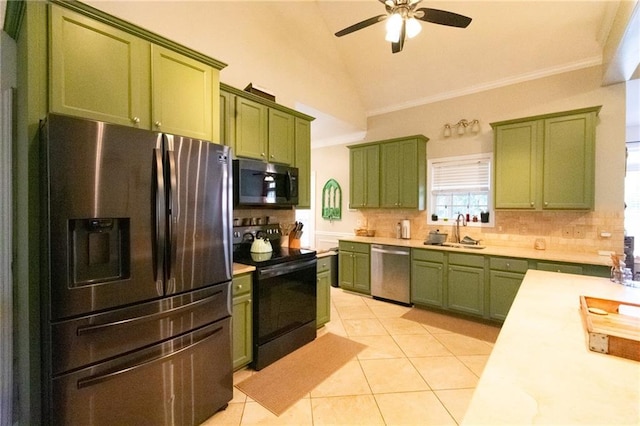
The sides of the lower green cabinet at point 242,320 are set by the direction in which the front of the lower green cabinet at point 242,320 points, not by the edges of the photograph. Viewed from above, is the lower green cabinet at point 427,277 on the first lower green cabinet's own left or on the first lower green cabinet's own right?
on the first lower green cabinet's own left

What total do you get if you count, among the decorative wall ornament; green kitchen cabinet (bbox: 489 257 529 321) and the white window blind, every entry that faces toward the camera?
3

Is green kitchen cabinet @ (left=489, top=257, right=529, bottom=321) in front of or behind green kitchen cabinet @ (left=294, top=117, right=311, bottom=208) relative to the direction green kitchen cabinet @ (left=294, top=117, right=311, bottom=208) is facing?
in front

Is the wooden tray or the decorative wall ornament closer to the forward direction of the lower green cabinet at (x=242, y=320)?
the wooden tray

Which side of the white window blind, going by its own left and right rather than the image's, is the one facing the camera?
front

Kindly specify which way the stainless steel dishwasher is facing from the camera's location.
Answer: facing the viewer and to the left of the viewer

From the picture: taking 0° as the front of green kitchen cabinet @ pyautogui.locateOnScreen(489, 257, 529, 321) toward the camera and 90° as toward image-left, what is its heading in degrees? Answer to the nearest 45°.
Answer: approximately 0°

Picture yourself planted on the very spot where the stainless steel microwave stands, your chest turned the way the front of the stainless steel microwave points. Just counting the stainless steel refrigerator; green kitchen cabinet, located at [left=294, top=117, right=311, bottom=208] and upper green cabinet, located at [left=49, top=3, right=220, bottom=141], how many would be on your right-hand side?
2

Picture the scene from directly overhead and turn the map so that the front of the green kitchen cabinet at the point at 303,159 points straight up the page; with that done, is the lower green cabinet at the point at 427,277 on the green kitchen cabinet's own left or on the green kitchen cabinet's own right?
on the green kitchen cabinet's own left

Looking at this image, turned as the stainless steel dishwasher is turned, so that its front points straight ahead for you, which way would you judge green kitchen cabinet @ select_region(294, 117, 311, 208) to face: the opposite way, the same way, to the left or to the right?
to the left

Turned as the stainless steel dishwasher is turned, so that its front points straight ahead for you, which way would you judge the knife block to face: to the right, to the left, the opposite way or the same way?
to the left

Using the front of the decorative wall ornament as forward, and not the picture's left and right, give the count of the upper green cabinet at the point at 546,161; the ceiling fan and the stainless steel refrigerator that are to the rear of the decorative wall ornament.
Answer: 0

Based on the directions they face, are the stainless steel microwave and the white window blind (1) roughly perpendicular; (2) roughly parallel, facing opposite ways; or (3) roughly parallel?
roughly perpendicular

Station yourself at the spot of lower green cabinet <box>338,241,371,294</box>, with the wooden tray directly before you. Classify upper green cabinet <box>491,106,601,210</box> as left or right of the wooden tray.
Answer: left

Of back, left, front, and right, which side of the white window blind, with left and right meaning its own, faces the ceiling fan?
front

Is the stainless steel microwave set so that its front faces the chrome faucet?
no

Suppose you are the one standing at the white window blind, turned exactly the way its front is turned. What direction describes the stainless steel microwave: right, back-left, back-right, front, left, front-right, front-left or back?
front-right

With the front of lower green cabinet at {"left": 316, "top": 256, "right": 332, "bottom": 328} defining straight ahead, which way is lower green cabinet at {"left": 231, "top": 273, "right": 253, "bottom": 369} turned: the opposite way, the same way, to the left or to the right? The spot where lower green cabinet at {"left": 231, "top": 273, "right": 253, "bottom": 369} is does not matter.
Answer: the same way

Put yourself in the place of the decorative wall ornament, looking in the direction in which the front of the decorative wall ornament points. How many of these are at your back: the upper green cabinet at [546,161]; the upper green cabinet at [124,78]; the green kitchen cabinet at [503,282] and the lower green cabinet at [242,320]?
0

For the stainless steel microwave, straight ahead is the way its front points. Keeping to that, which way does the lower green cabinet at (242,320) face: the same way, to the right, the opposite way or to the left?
the same way
